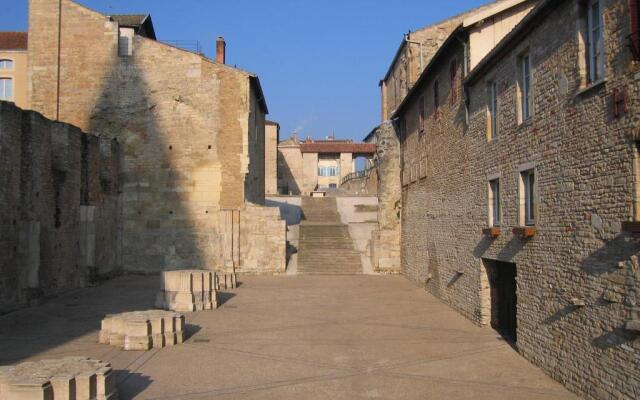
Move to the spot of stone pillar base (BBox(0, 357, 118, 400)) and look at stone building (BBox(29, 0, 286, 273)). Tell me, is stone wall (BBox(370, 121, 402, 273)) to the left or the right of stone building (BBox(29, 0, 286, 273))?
right

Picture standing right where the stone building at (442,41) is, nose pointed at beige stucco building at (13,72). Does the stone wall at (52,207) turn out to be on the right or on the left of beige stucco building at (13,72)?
left

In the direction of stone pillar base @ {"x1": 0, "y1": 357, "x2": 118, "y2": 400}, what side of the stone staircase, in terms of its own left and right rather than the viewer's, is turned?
front

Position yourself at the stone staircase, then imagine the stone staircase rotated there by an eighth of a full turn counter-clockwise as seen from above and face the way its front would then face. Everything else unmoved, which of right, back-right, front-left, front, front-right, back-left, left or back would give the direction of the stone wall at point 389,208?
front

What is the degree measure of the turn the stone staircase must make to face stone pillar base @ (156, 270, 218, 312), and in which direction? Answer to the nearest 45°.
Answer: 0° — it already faces it

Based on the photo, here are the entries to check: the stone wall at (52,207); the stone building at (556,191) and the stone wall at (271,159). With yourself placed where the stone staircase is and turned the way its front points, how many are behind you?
1

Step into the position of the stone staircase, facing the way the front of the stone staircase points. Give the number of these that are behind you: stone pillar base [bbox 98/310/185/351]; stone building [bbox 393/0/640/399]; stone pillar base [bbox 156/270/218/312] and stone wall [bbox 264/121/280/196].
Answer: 1

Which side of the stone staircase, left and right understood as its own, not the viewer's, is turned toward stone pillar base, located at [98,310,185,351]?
front

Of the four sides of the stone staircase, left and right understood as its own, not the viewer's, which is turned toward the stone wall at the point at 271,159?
back

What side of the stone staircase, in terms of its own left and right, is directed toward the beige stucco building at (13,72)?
right

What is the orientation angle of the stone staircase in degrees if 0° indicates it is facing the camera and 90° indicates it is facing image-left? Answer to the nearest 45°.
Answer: approximately 0°

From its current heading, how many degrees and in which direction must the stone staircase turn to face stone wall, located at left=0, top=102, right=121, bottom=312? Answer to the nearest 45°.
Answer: approximately 45° to its right

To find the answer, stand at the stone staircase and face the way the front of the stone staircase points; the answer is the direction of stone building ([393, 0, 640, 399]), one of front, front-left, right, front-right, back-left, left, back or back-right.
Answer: front
